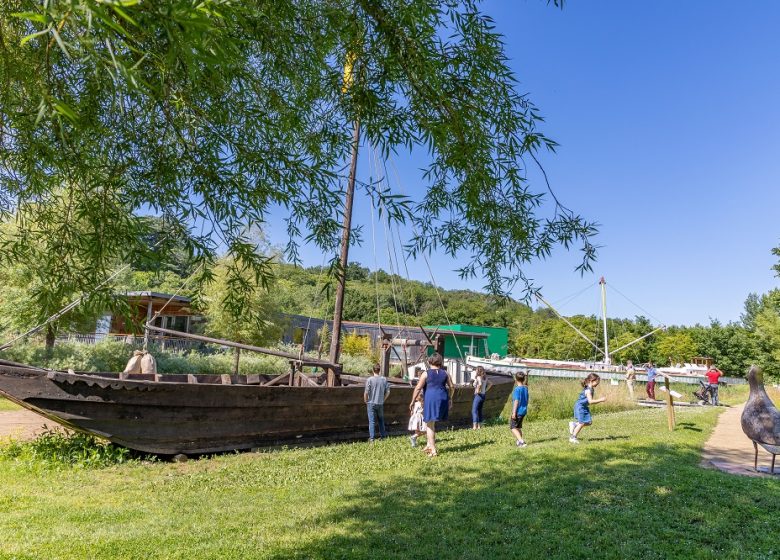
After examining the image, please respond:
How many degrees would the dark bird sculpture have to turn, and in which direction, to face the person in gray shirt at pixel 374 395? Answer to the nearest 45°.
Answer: approximately 45° to its right

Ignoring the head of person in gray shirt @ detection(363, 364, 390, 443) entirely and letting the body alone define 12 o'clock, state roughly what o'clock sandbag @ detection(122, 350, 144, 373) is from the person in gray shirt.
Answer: The sandbag is roughly at 9 o'clock from the person in gray shirt.

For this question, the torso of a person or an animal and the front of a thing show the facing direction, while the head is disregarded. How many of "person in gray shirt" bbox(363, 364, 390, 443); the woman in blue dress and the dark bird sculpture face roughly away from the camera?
2

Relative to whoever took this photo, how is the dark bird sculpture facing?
facing the viewer and to the left of the viewer

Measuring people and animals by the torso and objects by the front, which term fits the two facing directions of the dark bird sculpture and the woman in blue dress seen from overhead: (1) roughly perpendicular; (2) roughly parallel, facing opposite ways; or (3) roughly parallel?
roughly perpendicular

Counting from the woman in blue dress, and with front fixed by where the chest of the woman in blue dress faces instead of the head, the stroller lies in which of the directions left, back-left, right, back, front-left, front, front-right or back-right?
front-right

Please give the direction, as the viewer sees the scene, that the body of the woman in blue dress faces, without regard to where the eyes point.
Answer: away from the camera

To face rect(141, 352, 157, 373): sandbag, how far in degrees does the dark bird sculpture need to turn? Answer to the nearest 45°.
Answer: approximately 45° to its right

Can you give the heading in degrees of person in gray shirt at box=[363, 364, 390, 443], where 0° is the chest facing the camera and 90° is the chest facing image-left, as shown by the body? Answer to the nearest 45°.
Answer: approximately 180°

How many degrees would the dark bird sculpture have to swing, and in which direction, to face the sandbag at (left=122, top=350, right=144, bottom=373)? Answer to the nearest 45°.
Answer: approximately 45° to its right

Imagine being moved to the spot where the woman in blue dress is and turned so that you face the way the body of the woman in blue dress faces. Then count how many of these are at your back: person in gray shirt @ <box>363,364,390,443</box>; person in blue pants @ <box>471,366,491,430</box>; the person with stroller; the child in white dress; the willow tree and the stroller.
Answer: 1

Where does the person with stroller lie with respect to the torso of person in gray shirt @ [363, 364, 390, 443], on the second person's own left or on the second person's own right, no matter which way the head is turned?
on the second person's own right

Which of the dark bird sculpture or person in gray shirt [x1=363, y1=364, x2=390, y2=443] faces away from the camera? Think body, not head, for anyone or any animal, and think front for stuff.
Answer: the person in gray shirt

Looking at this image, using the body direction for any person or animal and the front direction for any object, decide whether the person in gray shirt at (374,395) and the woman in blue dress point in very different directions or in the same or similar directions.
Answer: same or similar directions
